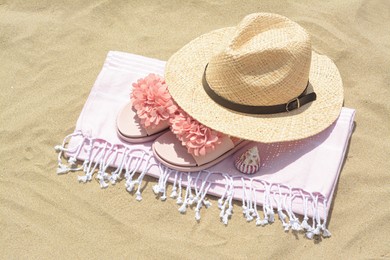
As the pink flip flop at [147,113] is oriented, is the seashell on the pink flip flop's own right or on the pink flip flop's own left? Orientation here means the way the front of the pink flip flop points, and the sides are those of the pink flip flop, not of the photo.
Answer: on the pink flip flop's own left

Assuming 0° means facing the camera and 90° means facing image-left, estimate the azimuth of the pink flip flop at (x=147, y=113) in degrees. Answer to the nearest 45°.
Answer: approximately 45°

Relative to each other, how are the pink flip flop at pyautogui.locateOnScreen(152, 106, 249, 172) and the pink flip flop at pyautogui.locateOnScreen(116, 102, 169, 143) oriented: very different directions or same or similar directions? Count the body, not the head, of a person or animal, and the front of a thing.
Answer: same or similar directions

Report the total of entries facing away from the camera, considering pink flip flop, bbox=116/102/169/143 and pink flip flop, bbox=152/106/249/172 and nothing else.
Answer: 0

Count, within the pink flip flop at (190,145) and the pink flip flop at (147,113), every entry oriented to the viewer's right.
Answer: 0
